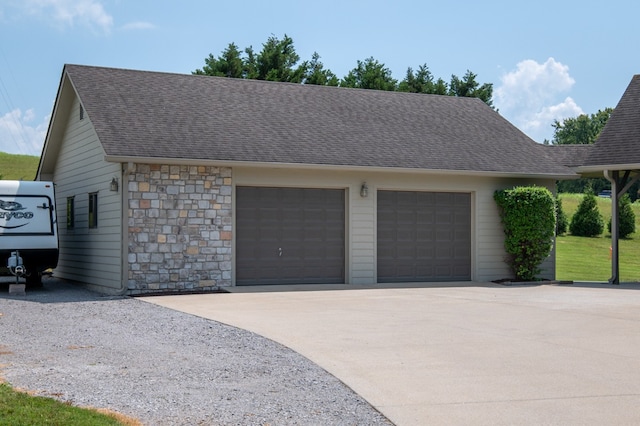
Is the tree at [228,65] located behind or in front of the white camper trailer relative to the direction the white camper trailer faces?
behind

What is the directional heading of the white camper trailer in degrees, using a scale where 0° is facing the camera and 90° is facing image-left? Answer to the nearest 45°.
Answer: approximately 0°

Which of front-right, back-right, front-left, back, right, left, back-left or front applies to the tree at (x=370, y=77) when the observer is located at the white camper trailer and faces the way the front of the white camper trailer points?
back-left

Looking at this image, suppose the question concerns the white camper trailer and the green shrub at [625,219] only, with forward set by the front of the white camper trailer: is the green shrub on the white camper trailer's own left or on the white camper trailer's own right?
on the white camper trailer's own left

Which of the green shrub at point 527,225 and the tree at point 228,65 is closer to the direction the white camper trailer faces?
the green shrub

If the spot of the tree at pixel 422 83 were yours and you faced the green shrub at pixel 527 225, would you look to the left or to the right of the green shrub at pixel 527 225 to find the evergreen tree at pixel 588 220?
left

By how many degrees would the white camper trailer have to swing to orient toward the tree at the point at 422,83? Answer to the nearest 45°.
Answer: approximately 135° to its left
